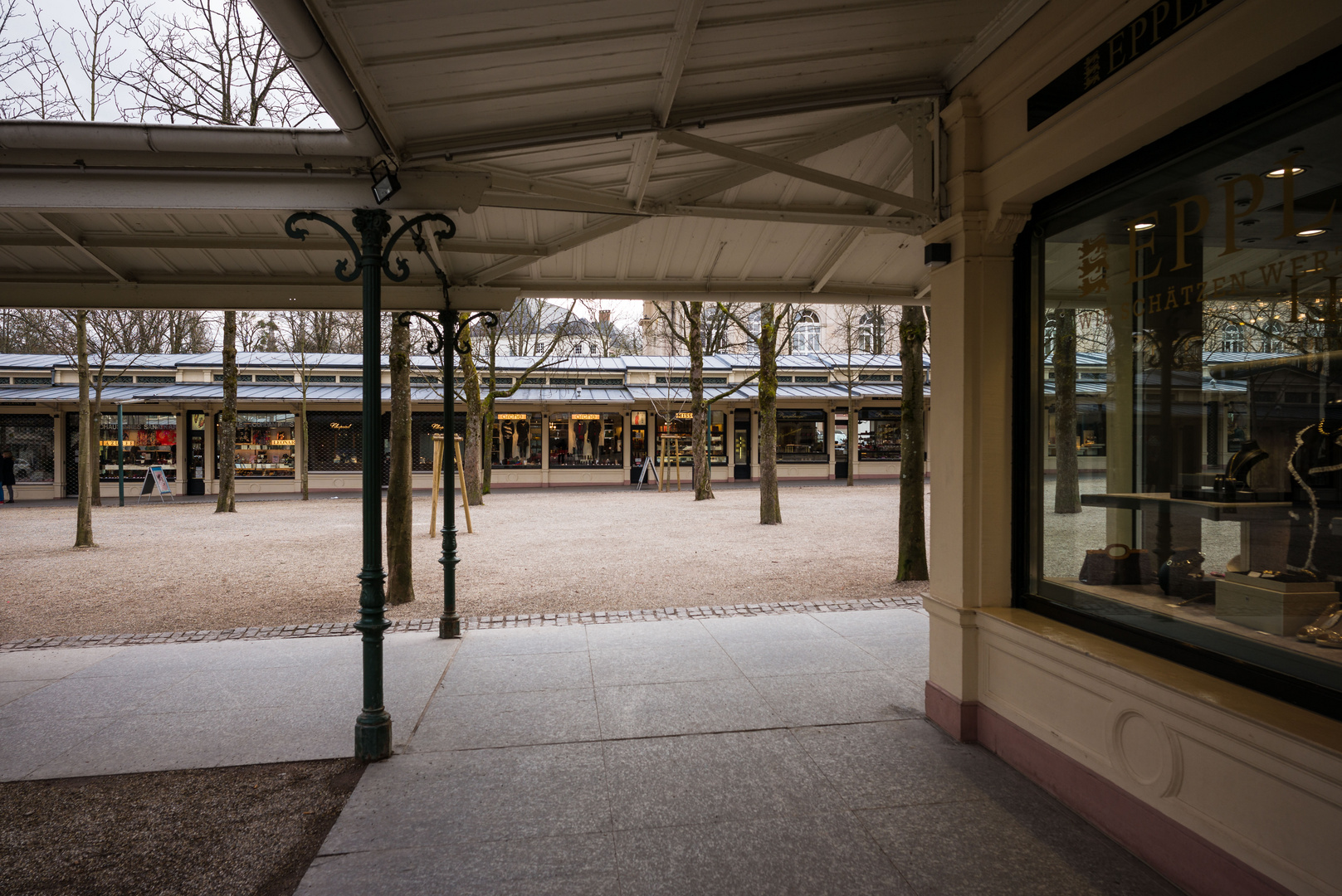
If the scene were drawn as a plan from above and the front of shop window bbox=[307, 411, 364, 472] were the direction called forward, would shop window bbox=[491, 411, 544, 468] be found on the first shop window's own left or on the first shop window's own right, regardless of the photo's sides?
on the first shop window's own left

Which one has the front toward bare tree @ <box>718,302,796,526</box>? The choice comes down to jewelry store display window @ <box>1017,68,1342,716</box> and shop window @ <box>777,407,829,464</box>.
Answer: the shop window

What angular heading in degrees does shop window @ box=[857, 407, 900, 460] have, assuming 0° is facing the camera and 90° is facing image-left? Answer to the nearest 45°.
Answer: approximately 0°

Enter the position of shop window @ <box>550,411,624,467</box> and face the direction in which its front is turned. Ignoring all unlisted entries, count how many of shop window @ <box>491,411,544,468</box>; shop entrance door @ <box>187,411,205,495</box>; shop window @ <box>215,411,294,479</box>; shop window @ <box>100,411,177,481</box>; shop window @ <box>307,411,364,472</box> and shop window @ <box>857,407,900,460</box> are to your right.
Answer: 5

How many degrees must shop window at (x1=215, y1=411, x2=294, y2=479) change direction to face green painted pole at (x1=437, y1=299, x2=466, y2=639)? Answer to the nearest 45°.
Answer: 0° — it already faces it

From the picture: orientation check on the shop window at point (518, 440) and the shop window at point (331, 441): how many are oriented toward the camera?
2

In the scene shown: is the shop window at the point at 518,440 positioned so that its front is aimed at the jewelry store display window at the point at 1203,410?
yes

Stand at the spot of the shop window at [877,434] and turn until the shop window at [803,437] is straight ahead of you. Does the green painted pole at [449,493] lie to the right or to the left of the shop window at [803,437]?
left

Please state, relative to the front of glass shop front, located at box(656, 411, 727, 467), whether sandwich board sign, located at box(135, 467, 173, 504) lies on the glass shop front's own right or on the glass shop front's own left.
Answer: on the glass shop front's own right
